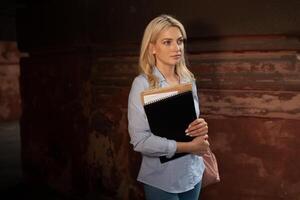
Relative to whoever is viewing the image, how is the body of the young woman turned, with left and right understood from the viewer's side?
facing the viewer and to the right of the viewer
